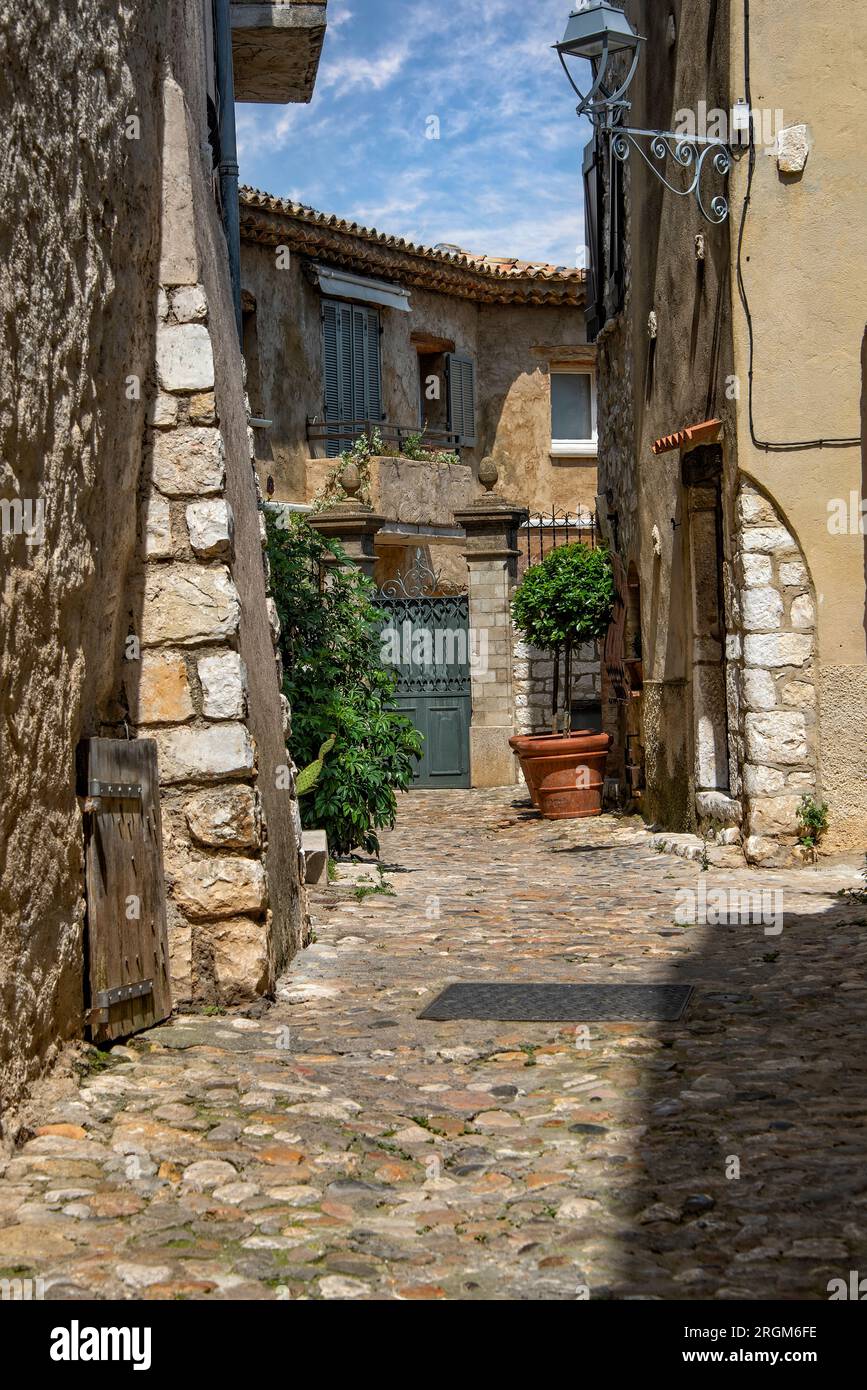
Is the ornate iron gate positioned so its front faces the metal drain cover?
yes

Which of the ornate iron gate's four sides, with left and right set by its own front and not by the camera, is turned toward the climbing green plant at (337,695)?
front

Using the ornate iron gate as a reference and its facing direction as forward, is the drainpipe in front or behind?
in front

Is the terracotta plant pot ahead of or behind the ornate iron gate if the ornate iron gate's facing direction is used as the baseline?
ahead

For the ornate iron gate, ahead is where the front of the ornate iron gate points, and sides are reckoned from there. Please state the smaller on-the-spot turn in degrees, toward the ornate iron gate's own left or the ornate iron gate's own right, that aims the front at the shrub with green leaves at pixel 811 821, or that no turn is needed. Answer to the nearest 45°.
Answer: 0° — it already faces it

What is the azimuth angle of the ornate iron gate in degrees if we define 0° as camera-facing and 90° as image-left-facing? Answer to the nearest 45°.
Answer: approximately 0°
